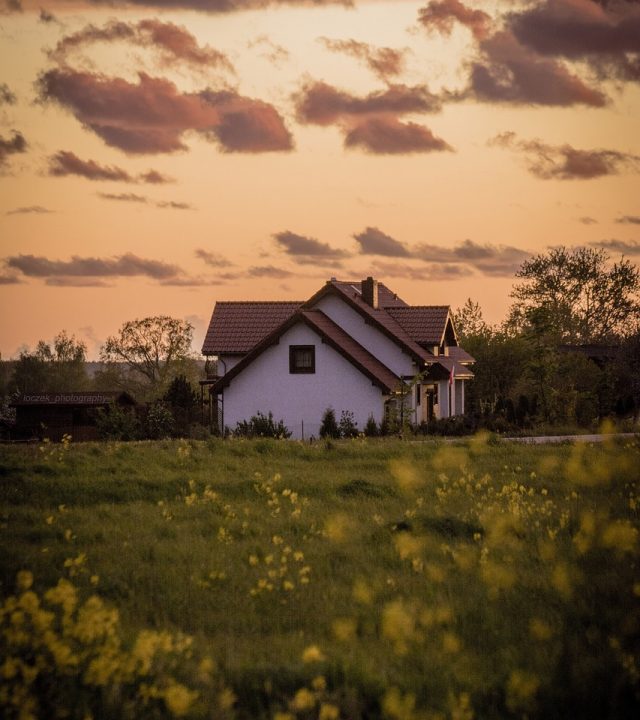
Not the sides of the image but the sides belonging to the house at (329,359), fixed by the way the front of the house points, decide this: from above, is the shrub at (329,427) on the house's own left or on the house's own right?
on the house's own right

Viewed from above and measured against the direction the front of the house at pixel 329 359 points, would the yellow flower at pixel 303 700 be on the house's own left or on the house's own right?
on the house's own right

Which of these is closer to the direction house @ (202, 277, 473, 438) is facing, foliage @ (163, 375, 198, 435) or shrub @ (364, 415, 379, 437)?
the shrub

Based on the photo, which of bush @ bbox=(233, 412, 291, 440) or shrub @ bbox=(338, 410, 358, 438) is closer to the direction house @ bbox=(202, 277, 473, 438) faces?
the shrub

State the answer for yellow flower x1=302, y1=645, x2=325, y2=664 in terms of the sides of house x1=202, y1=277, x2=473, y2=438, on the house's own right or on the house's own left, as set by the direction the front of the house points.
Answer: on the house's own right

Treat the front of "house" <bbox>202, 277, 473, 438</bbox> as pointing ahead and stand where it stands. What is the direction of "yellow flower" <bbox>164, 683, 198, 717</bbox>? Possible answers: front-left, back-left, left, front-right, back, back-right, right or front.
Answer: right
